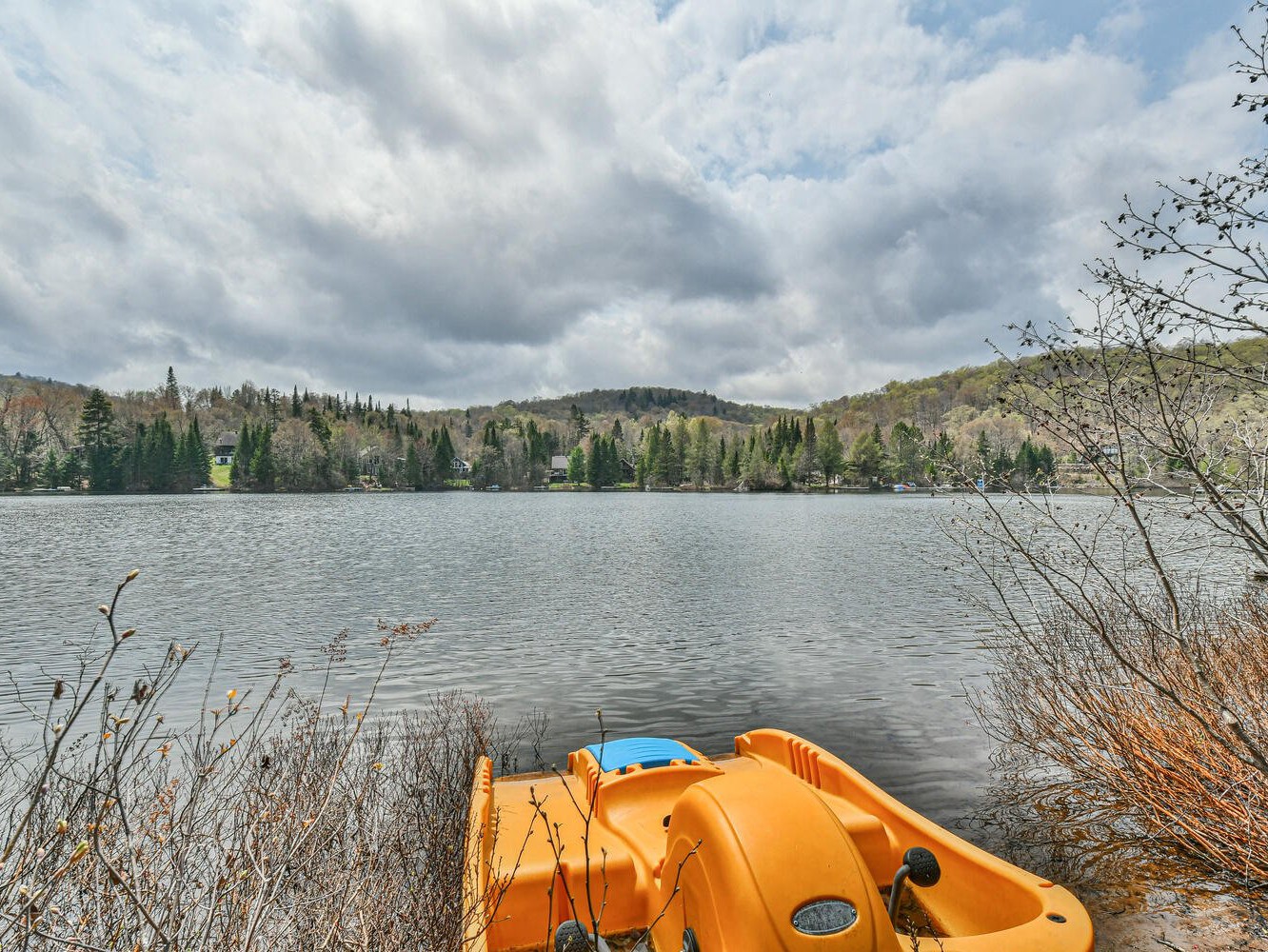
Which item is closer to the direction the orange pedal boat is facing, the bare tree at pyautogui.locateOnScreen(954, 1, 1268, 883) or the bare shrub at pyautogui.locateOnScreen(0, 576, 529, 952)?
the bare tree

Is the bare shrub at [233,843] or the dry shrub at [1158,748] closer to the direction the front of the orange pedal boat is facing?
the dry shrub
